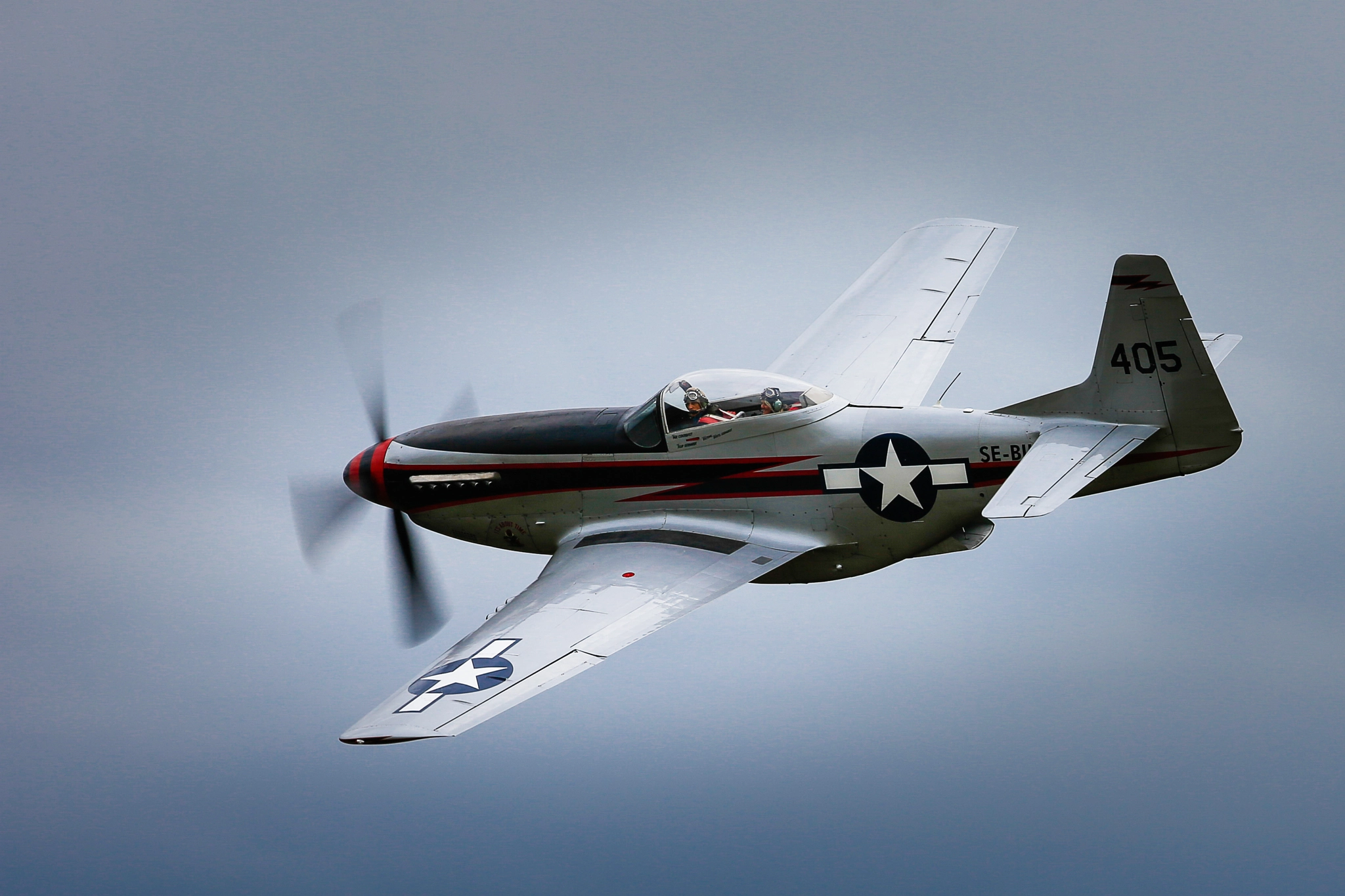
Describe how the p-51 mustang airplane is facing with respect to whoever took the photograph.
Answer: facing away from the viewer and to the left of the viewer

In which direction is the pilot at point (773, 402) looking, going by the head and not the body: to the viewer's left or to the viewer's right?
to the viewer's left
